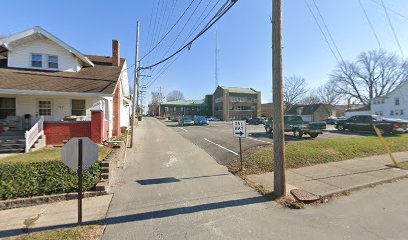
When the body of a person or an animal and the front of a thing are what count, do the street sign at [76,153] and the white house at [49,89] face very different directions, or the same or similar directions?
very different directions

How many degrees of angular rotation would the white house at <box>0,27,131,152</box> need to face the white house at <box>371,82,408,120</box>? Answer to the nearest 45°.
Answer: approximately 90° to its left

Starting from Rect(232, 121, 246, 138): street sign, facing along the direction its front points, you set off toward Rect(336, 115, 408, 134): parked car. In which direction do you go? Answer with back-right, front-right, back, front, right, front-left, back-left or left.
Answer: back-left

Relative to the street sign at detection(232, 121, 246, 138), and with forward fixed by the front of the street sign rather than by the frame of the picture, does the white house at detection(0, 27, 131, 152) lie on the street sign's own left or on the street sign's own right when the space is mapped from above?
on the street sign's own right

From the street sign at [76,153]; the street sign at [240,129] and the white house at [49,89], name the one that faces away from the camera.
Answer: the street sign at [76,153]

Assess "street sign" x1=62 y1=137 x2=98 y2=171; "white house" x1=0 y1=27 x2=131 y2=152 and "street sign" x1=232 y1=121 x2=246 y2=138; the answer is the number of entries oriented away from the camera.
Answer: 1

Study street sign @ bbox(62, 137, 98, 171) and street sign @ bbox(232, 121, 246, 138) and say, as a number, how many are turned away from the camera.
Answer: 1

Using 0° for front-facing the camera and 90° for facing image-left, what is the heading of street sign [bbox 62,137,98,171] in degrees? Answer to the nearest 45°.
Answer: approximately 180°

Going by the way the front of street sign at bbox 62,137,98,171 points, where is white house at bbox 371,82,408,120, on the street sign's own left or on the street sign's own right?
on the street sign's own right
